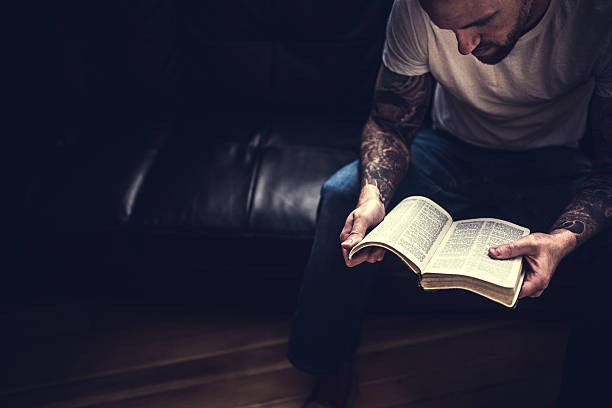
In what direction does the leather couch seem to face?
toward the camera

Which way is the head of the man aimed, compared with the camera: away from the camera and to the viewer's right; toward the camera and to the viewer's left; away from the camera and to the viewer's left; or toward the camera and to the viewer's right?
toward the camera and to the viewer's left
